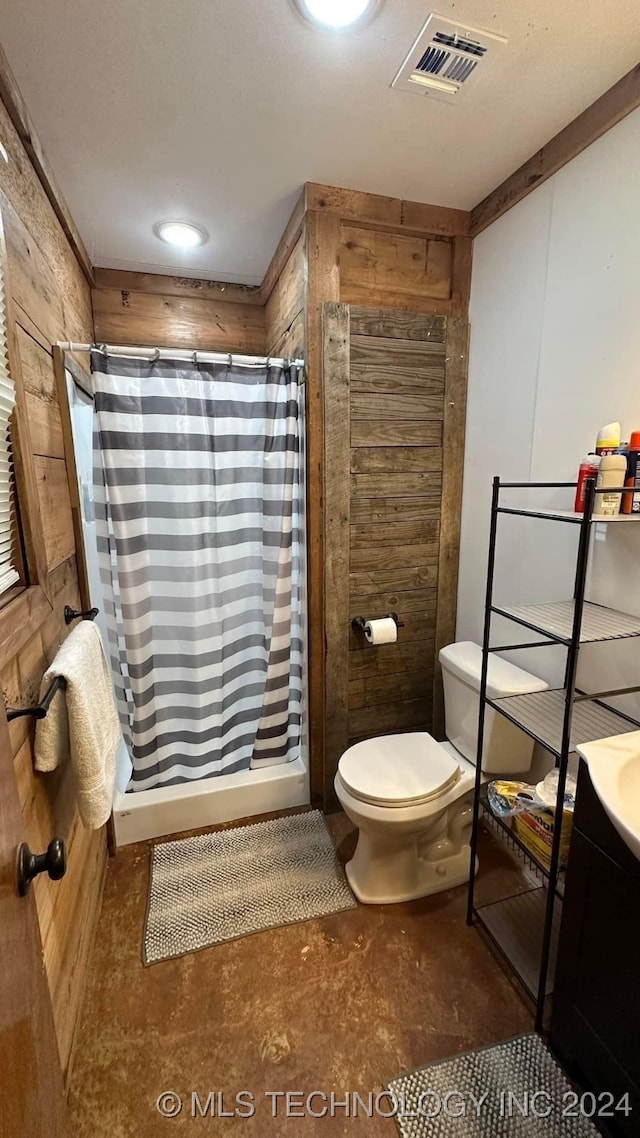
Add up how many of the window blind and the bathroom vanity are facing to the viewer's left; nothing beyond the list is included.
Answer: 1

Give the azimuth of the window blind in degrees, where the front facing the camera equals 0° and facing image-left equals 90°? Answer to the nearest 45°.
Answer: approximately 270°

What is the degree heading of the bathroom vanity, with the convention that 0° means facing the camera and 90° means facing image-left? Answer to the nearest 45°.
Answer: approximately 90°

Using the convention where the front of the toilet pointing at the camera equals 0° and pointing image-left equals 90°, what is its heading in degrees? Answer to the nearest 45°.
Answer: approximately 45°

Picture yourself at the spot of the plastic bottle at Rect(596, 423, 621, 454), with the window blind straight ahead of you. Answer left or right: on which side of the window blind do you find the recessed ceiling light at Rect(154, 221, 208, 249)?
right

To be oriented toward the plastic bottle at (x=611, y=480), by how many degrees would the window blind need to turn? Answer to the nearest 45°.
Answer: approximately 45° to its right

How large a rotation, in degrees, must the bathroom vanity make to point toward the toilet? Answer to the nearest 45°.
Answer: approximately 45° to its right

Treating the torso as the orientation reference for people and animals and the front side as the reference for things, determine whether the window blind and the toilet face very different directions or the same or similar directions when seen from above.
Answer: very different directions
